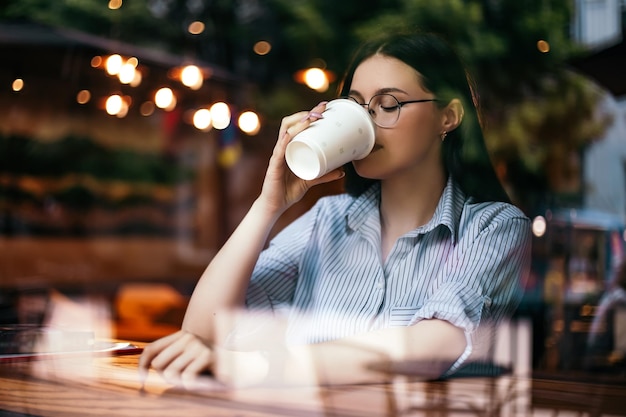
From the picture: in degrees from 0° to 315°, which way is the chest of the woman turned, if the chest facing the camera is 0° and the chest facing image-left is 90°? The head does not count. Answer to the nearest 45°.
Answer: approximately 45°
